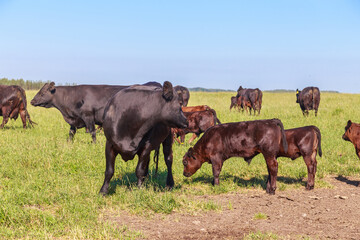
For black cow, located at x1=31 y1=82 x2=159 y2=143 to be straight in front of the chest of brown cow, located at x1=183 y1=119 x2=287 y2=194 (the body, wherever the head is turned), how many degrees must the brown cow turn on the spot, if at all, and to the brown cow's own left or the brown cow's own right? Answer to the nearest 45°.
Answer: approximately 45° to the brown cow's own right

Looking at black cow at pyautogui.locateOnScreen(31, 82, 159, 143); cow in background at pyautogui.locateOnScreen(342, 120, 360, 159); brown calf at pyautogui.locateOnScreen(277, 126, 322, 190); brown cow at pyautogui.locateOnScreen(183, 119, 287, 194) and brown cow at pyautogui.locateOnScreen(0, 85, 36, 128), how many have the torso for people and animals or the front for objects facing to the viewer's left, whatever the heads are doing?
5

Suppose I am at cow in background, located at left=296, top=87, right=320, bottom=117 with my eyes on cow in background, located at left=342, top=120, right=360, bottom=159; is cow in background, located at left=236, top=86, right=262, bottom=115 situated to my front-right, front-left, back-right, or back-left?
back-right

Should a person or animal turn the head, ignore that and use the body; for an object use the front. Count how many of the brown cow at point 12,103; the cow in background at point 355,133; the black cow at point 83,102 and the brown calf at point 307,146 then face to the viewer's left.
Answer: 4

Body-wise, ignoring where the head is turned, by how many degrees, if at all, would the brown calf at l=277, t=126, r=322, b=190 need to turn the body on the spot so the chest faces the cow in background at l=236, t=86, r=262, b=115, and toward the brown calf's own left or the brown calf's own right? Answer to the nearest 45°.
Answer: approximately 90° to the brown calf's own right

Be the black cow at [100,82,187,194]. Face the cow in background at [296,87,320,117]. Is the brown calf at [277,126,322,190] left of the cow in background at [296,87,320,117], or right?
right

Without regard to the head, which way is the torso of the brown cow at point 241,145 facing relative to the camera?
to the viewer's left

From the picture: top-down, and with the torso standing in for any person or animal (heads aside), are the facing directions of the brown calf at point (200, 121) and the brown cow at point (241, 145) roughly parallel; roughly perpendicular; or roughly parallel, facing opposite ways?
roughly parallel

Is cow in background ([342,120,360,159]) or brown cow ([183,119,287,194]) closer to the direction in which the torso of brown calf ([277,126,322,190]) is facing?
the brown cow

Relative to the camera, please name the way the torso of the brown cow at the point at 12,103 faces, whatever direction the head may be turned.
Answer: to the viewer's left

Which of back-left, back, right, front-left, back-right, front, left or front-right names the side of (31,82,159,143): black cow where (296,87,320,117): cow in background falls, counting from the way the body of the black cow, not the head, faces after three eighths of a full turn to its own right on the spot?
front

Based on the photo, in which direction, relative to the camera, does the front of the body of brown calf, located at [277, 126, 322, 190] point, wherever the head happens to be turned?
to the viewer's left

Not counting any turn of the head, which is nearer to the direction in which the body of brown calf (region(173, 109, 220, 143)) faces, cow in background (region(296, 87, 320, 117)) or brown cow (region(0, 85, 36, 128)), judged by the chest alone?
the brown cow

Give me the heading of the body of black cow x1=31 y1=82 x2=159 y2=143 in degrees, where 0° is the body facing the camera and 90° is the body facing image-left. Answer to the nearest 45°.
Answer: approximately 90°

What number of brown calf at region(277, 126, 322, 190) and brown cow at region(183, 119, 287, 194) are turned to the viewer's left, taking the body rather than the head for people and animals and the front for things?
2

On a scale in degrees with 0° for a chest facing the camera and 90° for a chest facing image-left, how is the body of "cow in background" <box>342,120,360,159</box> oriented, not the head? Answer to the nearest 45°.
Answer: approximately 90°

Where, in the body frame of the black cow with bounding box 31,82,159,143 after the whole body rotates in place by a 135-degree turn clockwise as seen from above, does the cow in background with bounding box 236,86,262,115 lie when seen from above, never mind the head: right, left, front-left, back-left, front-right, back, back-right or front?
front

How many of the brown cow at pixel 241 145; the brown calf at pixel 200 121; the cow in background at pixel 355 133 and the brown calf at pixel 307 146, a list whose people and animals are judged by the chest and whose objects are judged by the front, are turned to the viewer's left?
4
